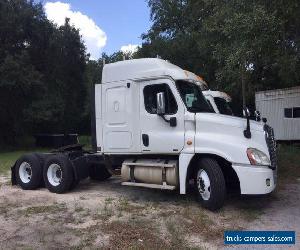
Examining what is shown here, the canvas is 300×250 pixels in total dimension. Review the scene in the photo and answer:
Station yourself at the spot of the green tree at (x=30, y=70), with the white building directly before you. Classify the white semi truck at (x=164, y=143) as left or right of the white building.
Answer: right

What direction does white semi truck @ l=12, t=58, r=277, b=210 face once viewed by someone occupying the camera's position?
facing the viewer and to the right of the viewer

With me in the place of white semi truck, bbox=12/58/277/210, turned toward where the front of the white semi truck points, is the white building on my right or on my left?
on my left

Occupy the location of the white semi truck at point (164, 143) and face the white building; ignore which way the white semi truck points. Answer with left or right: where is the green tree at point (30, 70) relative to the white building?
left

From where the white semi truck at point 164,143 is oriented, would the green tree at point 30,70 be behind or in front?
behind
